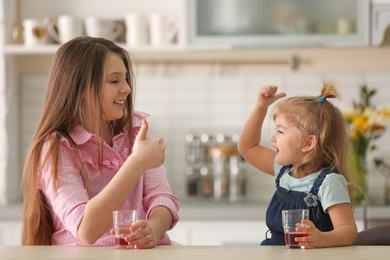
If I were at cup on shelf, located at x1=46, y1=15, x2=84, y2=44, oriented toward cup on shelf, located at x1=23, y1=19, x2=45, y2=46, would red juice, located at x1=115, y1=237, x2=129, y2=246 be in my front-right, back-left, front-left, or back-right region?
back-left

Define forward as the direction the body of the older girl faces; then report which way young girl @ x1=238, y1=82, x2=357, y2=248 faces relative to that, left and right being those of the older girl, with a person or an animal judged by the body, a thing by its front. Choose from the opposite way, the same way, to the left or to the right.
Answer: to the right

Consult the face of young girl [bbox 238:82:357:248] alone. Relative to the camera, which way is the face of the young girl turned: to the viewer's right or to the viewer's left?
to the viewer's left

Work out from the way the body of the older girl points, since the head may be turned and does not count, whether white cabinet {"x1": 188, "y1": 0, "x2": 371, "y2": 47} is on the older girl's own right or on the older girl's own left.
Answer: on the older girl's own left

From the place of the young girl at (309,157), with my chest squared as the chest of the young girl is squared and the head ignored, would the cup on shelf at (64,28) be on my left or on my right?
on my right

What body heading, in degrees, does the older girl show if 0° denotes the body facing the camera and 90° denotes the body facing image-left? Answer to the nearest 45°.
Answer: approximately 315°

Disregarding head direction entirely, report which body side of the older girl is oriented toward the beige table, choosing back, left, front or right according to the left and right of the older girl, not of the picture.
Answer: front

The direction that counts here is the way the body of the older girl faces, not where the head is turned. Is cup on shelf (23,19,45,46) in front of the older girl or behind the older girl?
behind

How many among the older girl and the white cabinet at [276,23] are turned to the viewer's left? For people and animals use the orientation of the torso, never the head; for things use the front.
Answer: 0

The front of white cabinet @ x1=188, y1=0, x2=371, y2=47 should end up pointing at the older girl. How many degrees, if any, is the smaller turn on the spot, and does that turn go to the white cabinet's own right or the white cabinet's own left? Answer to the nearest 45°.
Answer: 0° — it already faces them

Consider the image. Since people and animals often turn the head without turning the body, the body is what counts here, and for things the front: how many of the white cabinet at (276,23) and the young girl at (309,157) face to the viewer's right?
0

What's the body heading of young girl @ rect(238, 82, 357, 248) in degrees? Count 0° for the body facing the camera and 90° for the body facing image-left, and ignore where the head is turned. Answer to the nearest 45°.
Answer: approximately 45°

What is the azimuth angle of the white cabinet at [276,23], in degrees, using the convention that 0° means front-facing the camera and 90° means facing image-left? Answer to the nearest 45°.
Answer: approximately 0°

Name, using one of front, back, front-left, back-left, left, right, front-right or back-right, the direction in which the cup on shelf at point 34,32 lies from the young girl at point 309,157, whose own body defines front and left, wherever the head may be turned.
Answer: right

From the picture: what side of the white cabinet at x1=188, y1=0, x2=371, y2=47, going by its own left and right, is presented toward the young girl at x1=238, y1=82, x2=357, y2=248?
front
